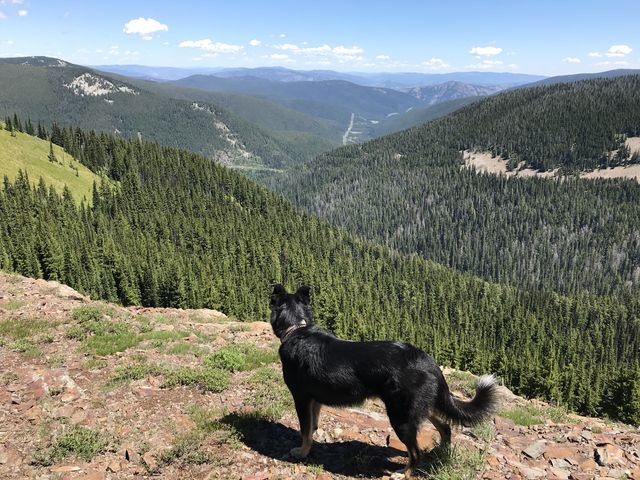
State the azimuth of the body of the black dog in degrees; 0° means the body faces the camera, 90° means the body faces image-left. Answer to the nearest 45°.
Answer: approximately 90°

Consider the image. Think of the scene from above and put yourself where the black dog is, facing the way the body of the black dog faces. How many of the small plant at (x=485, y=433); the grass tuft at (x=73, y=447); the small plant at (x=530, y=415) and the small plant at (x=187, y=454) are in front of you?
2

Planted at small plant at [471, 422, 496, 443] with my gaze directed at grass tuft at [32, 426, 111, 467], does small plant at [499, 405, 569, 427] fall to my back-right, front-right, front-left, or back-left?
back-right

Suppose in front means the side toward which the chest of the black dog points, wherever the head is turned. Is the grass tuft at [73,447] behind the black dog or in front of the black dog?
in front

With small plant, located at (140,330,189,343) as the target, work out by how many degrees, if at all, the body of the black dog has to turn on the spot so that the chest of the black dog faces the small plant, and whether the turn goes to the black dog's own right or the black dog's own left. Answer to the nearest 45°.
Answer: approximately 45° to the black dog's own right

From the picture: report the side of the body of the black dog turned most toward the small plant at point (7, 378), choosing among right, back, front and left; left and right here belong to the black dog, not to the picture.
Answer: front

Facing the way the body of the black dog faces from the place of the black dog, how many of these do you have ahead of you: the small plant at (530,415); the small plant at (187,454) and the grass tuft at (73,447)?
2

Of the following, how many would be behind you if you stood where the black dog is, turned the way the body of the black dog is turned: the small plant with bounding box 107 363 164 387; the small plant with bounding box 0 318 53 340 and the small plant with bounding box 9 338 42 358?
0

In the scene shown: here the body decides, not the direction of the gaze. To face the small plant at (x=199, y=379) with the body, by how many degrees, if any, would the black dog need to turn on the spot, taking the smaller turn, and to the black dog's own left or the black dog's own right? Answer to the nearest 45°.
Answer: approximately 45° to the black dog's own right

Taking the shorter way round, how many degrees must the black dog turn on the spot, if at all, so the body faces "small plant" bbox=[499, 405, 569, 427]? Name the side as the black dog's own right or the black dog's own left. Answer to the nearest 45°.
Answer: approximately 135° to the black dog's own right

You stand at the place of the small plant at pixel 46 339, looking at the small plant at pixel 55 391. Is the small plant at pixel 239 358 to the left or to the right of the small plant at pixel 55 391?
left

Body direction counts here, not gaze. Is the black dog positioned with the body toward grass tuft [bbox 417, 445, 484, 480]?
no
